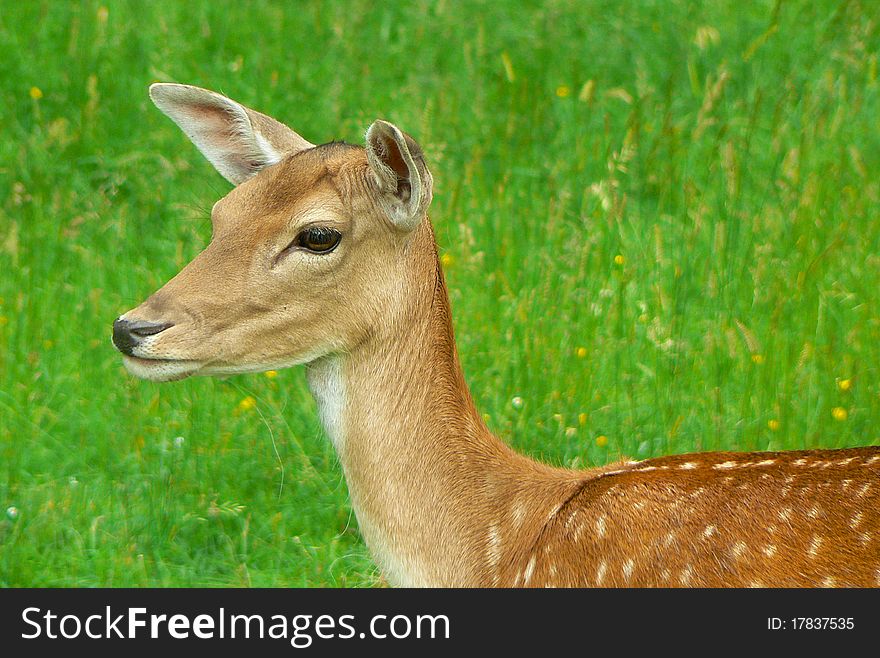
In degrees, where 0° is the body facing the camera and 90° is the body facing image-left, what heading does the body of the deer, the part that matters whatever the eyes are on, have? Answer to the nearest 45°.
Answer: approximately 90°
